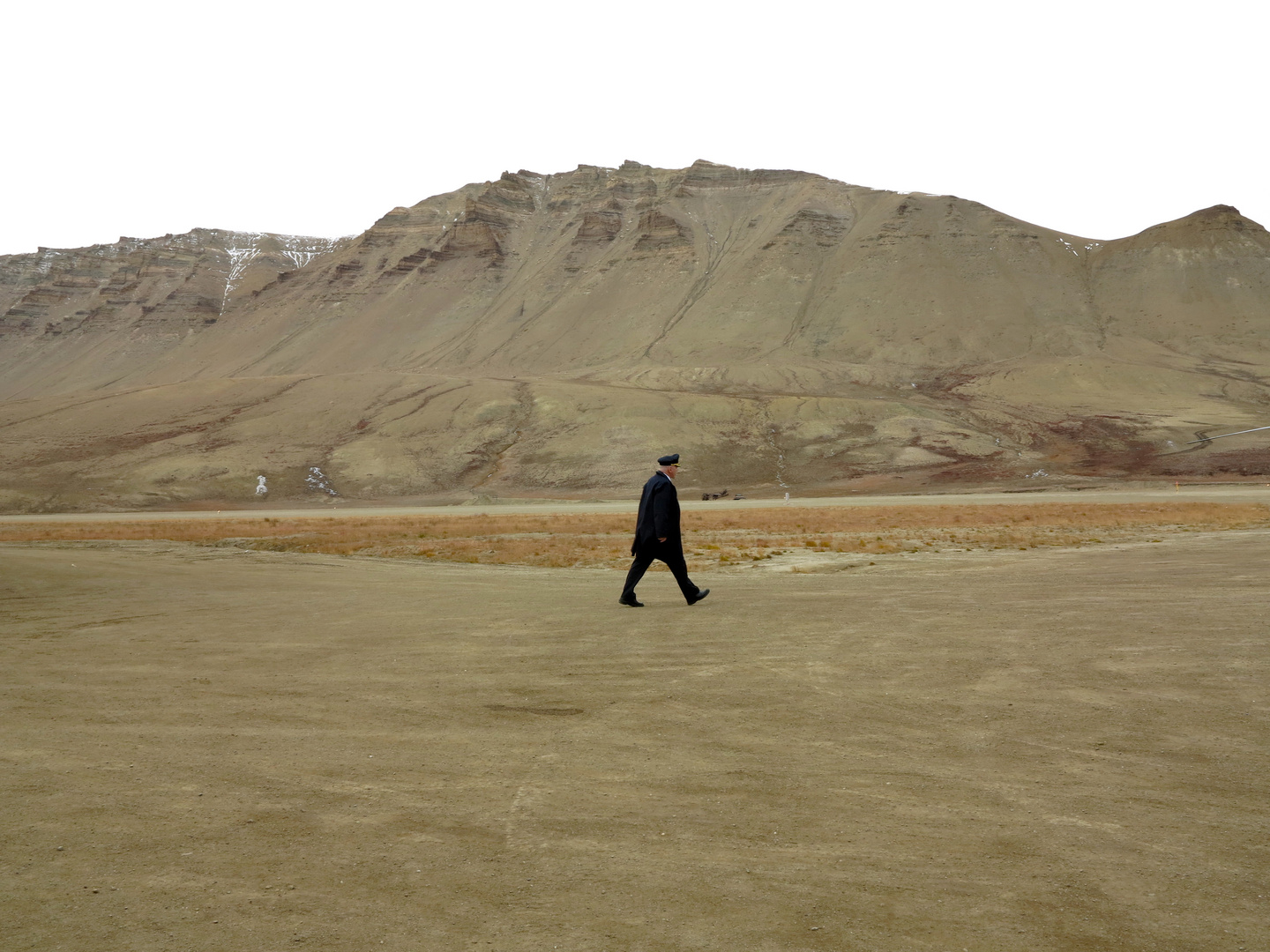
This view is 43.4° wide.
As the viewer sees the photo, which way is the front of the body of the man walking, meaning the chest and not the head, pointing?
to the viewer's right

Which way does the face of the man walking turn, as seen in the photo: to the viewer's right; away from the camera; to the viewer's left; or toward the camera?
to the viewer's right
